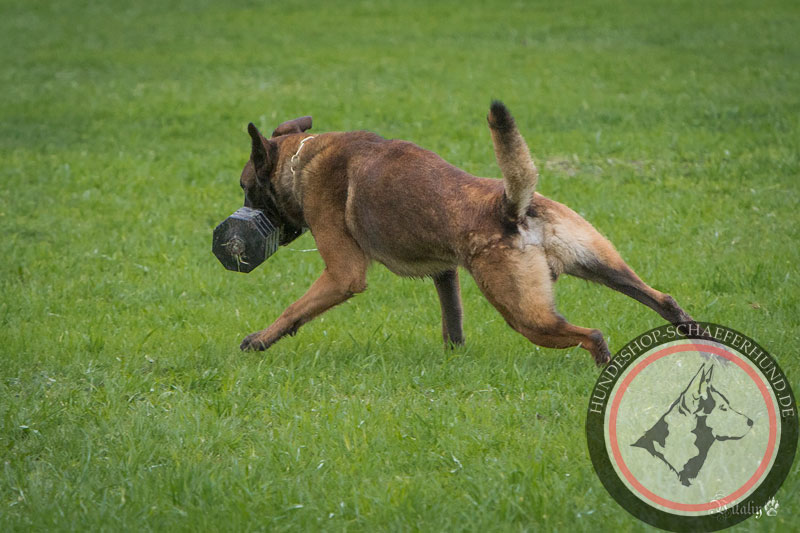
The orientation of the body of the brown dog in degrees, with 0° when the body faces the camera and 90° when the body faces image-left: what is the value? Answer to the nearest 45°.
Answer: approximately 135°
